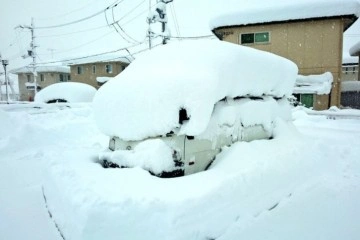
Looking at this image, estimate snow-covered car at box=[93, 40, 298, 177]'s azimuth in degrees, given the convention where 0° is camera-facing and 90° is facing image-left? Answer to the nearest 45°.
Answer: approximately 45°

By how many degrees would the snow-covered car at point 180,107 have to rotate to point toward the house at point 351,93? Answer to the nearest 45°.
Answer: approximately 180°

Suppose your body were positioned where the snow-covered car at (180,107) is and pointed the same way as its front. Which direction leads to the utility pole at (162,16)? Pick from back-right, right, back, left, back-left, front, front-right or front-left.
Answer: back-right

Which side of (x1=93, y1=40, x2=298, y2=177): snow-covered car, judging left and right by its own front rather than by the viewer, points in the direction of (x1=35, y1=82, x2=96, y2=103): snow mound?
right

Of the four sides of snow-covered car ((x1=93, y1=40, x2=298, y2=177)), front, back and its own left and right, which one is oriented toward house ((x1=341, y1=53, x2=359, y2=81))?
back

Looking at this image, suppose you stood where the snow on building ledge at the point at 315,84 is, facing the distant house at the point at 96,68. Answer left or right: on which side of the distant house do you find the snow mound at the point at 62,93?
left

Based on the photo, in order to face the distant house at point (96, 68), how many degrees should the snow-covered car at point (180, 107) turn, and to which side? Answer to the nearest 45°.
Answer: approximately 135° to its right
